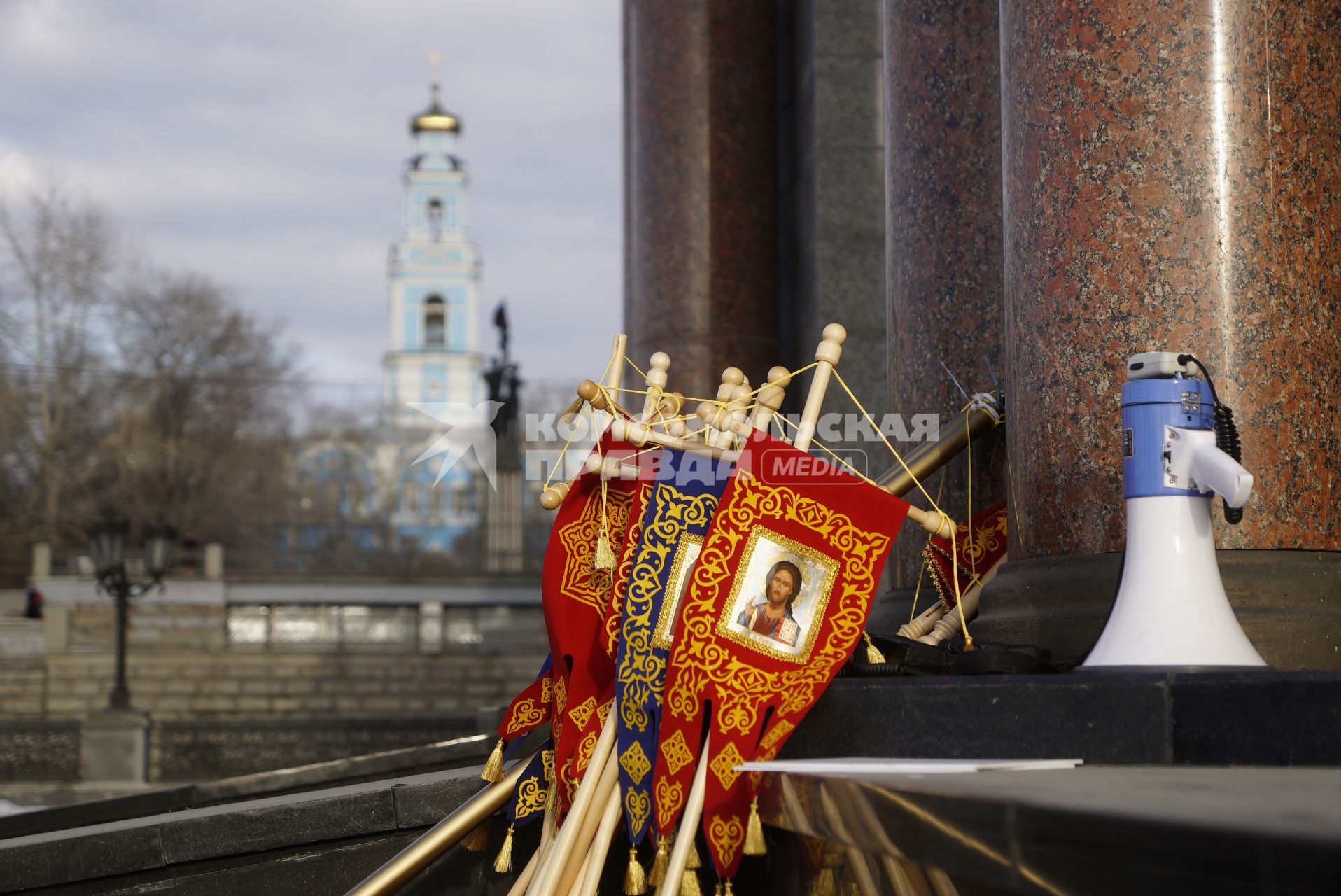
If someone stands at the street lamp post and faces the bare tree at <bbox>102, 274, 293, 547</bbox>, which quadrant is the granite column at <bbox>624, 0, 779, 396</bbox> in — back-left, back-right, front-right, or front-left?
back-right

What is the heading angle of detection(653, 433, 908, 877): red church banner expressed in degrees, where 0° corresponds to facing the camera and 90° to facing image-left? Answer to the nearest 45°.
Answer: approximately 0°

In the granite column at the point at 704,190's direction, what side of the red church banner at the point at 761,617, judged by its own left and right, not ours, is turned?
back

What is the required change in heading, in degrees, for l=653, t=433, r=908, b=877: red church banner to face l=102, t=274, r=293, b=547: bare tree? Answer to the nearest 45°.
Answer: approximately 135° to its right

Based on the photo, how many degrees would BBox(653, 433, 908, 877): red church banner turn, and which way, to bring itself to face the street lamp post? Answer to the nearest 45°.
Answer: approximately 135° to its right

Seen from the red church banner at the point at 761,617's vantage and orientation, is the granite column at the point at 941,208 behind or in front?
behind

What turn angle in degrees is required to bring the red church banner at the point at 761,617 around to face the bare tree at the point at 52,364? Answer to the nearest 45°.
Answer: approximately 135° to its right

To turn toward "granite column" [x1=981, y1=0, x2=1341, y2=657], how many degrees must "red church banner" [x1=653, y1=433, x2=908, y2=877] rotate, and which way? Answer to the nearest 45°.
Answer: approximately 90° to its left

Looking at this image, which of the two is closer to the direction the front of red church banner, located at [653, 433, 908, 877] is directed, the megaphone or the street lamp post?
the megaphone

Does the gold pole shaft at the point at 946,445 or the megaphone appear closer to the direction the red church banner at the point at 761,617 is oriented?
the megaphone
